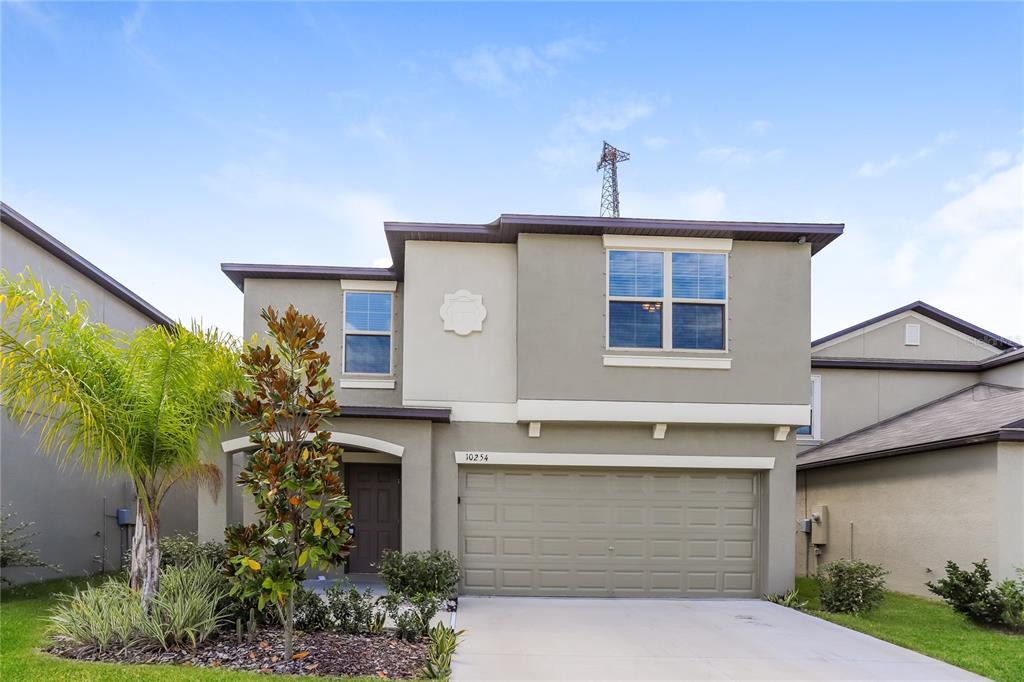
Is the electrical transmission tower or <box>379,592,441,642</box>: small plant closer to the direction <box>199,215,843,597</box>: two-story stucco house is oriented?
the small plant

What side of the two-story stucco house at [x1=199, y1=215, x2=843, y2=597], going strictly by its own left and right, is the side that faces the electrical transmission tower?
back

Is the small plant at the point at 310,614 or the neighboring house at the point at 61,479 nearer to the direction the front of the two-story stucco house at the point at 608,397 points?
the small plant

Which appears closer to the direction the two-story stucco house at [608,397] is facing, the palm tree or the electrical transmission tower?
the palm tree

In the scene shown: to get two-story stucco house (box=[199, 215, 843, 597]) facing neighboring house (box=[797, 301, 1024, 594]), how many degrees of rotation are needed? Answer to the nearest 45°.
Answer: approximately 135° to its left

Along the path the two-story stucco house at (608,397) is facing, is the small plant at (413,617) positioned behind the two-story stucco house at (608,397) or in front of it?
in front

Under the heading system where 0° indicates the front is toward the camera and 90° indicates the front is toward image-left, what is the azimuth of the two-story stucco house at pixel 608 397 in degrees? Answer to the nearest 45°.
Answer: approximately 0°

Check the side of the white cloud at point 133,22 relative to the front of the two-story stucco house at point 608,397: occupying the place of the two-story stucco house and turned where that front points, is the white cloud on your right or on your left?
on your right
